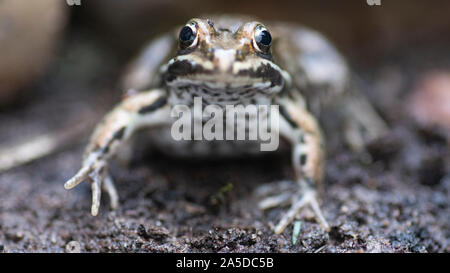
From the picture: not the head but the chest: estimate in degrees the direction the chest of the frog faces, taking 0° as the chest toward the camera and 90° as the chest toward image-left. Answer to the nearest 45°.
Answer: approximately 0°
